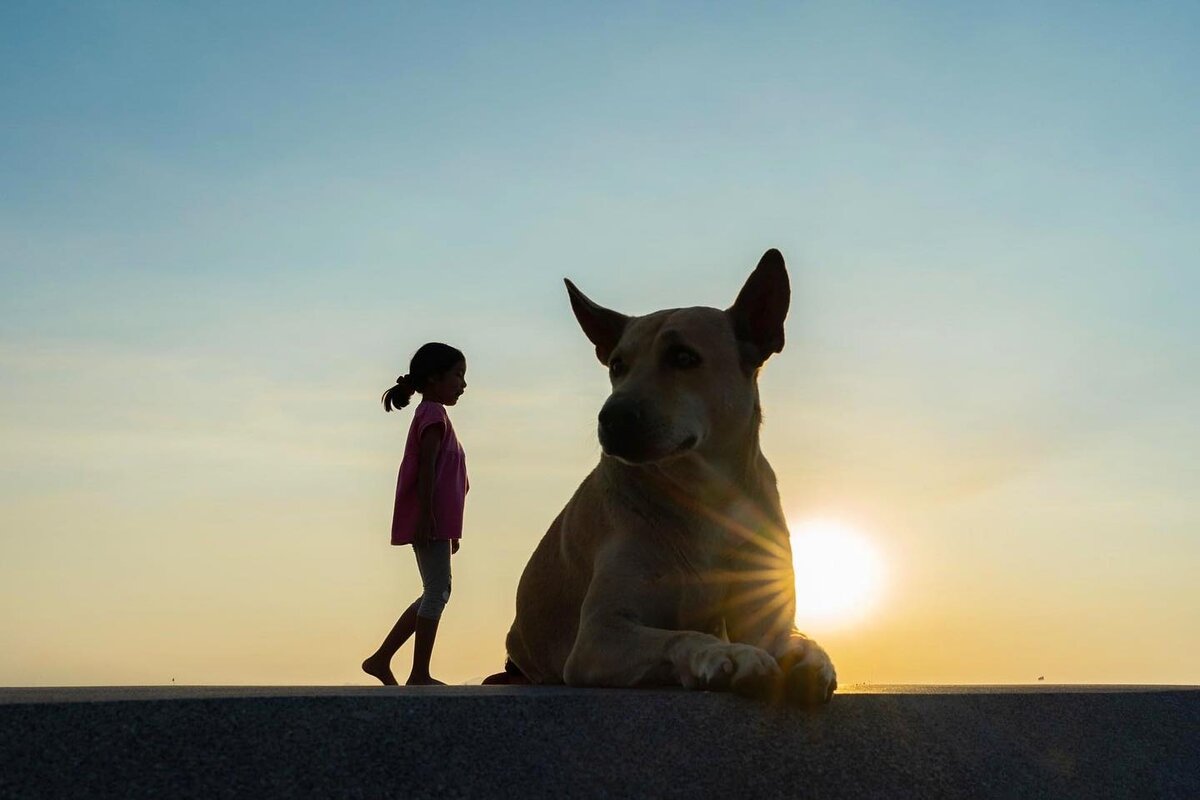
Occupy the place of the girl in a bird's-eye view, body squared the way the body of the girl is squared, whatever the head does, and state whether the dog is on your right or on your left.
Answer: on your right

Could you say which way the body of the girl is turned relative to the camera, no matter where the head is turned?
to the viewer's right

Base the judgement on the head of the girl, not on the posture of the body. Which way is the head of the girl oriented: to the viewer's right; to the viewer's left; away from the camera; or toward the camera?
to the viewer's right

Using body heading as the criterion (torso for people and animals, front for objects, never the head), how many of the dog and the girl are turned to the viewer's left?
0

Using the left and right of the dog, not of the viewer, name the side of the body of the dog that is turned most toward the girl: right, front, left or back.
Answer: back
